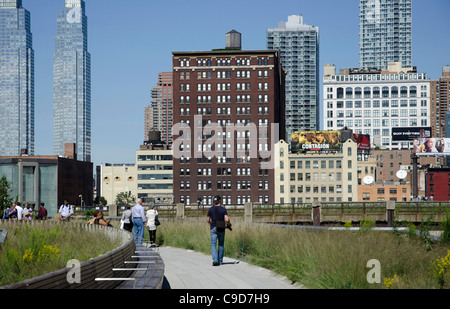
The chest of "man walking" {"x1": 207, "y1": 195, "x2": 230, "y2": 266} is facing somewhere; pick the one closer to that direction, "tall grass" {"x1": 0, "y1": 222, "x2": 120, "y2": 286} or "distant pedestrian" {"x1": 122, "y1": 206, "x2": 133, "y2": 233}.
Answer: the distant pedestrian

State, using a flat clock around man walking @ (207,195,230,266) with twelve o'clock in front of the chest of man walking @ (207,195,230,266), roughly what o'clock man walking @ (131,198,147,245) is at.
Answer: man walking @ (131,198,147,245) is roughly at 11 o'clock from man walking @ (207,195,230,266).

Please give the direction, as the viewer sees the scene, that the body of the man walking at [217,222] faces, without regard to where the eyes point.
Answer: away from the camera

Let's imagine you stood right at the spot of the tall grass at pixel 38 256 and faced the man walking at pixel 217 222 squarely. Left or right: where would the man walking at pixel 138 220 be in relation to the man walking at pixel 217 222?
left

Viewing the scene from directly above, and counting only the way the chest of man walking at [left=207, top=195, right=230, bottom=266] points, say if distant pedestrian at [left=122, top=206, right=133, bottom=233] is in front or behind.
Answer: in front
